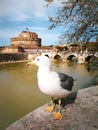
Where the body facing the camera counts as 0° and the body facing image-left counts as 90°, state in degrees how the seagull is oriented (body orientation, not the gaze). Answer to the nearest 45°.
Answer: approximately 45°
